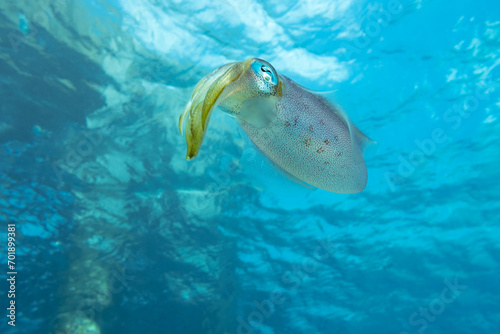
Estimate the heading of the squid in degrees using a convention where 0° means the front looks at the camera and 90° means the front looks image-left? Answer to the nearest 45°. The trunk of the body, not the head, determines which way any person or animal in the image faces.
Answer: approximately 90°
